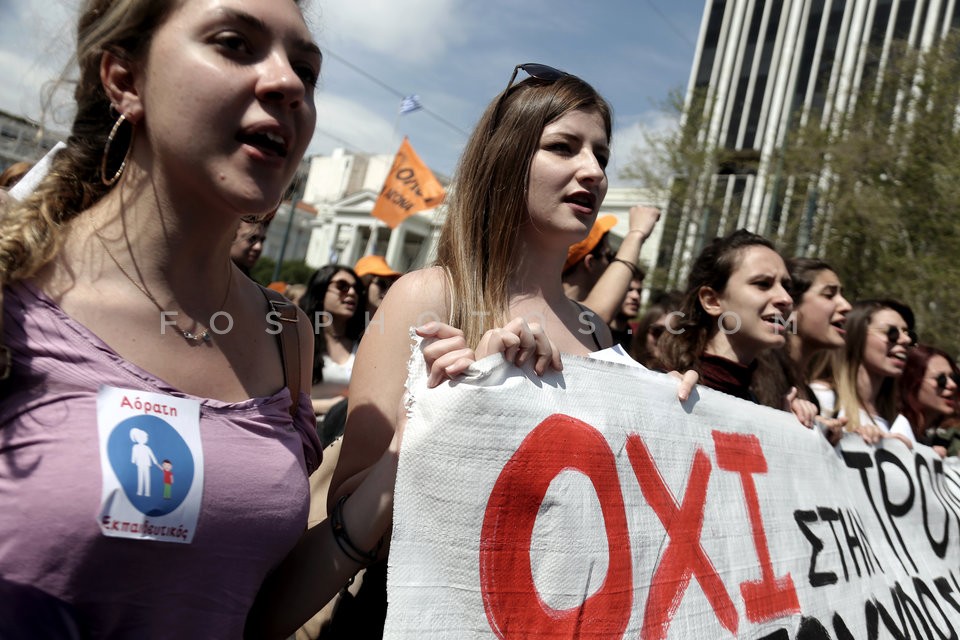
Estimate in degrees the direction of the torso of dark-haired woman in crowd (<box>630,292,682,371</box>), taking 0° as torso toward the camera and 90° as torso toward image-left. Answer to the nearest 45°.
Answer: approximately 315°

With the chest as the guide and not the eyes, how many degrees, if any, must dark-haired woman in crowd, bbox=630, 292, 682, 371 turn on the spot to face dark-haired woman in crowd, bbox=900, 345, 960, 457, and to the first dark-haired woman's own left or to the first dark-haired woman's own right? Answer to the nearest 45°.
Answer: approximately 45° to the first dark-haired woman's own left

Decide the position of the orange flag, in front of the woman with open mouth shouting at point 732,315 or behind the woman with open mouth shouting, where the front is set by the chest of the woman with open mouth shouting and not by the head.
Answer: behind

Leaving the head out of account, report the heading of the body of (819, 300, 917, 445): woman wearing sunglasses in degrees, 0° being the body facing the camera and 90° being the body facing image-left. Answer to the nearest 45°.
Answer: approximately 315°
